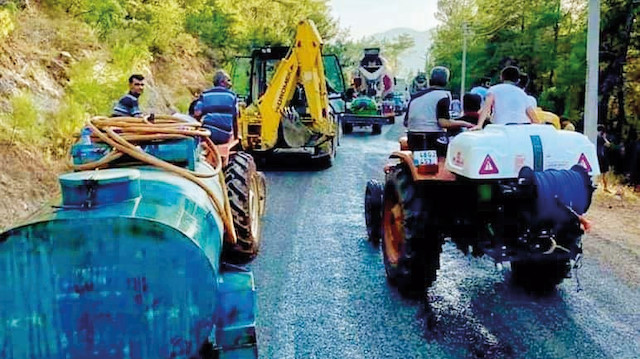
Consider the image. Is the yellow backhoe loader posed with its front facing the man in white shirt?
no

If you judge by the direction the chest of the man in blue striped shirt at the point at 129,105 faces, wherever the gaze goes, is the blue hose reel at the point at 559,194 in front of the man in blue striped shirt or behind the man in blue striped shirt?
in front

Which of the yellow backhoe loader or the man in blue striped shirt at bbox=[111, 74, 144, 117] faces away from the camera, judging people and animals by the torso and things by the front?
the yellow backhoe loader

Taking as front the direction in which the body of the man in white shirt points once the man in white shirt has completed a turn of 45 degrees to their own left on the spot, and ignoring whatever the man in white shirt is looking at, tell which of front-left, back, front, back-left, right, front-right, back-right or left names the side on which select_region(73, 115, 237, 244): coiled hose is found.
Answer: left

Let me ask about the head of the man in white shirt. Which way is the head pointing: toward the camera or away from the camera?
away from the camera

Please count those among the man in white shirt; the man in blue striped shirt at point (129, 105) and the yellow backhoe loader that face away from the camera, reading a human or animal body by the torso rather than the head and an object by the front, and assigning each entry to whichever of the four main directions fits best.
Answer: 2

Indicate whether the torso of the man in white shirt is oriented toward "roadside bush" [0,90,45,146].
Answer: no

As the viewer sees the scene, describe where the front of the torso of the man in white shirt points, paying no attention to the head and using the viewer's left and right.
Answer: facing away from the viewer

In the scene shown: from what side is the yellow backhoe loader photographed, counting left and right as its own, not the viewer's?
back

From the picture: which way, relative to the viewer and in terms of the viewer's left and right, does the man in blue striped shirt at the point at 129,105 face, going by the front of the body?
facing the viewer and to the right of the viewer

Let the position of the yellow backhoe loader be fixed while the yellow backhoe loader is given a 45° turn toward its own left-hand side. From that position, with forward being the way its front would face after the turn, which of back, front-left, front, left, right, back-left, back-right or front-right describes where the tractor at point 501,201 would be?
back-left

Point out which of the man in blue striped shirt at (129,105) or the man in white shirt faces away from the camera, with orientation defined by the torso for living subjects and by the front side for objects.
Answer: the man in white shirt

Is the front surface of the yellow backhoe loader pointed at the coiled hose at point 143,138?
no

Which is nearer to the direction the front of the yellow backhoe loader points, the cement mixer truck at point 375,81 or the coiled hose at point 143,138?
the cement mixer truck

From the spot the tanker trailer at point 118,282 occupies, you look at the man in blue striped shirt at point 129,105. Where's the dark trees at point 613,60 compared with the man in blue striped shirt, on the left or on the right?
right
